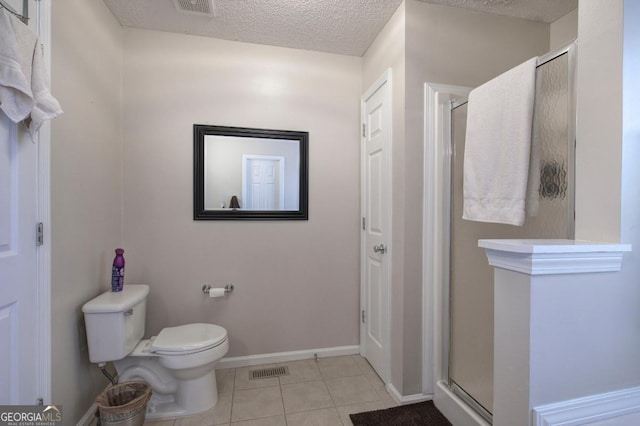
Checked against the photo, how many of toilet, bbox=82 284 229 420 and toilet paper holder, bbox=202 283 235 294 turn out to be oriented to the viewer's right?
1

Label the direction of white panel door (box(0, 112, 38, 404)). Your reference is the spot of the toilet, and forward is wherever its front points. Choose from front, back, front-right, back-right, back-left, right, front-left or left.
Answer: back-right

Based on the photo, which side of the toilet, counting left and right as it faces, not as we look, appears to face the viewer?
right

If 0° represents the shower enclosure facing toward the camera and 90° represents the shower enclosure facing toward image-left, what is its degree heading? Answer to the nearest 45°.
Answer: approximately 90°

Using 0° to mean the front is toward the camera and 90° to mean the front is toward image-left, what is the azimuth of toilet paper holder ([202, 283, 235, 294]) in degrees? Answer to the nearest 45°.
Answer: approximately 0°

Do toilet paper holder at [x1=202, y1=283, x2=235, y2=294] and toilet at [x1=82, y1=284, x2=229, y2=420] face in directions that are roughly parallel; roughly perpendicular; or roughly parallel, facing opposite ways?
roughly perpendicular
